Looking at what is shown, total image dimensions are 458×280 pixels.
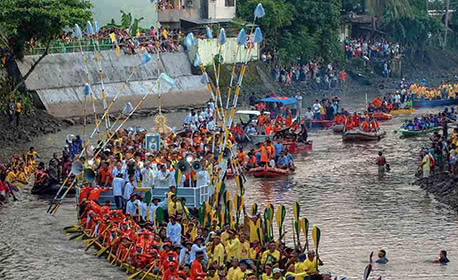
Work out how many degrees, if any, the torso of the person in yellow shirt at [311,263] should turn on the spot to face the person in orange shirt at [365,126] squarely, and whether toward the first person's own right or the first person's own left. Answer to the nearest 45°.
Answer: approximately 135° to the first person's own left

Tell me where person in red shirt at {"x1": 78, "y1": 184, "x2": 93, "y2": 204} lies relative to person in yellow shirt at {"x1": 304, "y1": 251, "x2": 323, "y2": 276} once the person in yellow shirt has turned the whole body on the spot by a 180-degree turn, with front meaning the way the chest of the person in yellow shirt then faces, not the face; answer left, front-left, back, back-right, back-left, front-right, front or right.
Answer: front

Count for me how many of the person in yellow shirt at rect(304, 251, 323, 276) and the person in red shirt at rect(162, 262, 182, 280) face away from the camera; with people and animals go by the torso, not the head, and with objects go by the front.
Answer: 0

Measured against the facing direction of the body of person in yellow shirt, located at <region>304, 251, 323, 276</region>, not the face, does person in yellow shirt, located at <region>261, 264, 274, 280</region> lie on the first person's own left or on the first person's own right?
on the first person's own right

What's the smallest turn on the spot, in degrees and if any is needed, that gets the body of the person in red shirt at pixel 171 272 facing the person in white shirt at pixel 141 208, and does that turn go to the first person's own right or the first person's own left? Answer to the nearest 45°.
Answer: approximately 180°

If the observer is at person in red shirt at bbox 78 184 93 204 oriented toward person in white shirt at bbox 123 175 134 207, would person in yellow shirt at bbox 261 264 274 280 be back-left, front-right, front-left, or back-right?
front-right

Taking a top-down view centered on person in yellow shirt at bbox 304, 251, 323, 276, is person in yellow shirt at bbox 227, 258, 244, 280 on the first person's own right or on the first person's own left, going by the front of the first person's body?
on the first person's own right

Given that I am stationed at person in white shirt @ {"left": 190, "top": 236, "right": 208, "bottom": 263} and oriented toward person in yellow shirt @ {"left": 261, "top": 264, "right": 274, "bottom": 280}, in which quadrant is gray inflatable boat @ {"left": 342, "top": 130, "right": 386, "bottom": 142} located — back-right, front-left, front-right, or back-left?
back-left

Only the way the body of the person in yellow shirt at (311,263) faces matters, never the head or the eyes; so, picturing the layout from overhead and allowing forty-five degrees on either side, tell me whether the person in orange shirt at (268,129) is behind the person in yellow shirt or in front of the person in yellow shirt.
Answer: behind

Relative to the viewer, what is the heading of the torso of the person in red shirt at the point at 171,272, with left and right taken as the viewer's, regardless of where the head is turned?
facing the viewer

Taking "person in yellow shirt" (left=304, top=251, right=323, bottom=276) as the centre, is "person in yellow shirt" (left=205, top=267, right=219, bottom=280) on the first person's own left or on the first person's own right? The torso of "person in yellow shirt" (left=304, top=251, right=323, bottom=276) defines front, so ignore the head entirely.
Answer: on the first person's own right

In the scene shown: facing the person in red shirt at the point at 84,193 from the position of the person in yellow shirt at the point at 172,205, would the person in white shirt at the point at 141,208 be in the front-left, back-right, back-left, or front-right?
front-left
